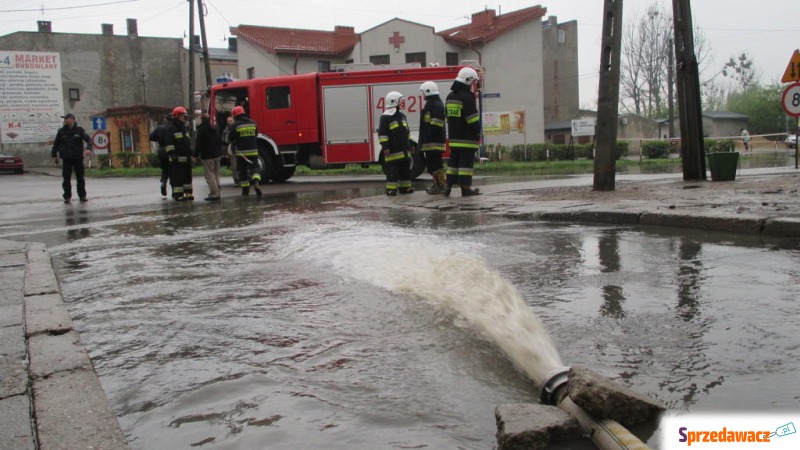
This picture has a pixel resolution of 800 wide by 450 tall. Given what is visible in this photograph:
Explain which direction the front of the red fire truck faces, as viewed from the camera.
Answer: facing to the left of the viewer

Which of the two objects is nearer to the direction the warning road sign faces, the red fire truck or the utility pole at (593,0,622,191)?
the utility pole

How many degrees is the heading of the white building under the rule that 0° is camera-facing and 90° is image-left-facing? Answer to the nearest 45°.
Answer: approximately 0°

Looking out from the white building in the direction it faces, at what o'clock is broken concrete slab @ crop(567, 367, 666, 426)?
The broken concrete slab is roughly at 12 o'clock from the white building.

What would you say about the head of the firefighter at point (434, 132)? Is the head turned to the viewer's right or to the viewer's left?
to the viewer's left

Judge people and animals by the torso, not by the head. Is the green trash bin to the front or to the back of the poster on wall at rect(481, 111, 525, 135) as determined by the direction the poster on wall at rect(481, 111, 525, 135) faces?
to the front

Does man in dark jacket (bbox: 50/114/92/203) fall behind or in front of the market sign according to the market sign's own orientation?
in front

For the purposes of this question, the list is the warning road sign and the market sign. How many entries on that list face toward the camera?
2

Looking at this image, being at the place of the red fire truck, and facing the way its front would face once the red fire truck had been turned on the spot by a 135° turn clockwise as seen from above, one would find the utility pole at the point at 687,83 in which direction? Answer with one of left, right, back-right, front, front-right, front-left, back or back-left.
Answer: right

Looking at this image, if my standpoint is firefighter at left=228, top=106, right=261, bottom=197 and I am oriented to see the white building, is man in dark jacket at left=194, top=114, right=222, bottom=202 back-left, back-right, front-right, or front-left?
back-left
